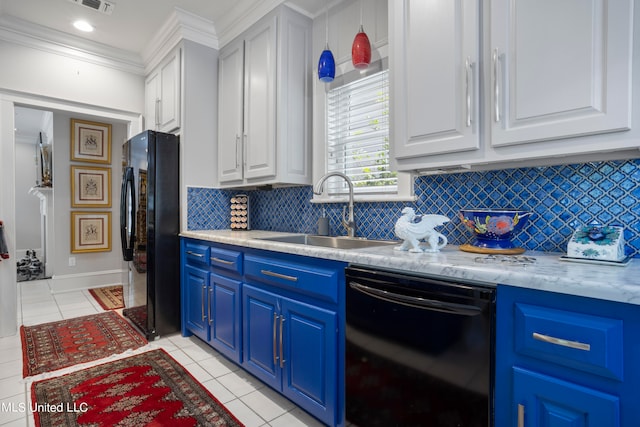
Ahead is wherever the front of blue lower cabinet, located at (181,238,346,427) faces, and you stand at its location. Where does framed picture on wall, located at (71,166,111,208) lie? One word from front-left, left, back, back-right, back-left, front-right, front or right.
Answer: right

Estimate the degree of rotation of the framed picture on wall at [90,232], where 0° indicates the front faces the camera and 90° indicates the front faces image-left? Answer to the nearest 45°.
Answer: approximately 0°

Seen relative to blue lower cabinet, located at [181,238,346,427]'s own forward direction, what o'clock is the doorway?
The doorway is roughly at 3 o'clock from the blue lower cabinet.

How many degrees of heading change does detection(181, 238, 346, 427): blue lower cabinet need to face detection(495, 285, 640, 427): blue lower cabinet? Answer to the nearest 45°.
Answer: approximately 90° to its left

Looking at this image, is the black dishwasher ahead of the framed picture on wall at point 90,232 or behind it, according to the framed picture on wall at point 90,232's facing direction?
ahead

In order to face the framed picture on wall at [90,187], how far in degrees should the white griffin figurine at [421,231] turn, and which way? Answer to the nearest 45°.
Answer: approximately 45° to its right

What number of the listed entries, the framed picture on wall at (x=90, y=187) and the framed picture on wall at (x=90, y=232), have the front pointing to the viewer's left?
0

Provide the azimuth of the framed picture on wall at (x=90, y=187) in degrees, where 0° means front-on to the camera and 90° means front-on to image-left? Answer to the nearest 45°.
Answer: approximately 0°

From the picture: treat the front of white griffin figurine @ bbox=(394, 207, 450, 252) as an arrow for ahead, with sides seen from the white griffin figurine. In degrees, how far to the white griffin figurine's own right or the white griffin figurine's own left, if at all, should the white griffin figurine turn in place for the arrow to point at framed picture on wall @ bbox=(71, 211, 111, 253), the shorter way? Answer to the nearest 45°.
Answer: approximately 45° to the white griffin figurine's own right

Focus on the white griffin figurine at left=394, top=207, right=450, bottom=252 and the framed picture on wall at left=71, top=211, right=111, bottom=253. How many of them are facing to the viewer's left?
1

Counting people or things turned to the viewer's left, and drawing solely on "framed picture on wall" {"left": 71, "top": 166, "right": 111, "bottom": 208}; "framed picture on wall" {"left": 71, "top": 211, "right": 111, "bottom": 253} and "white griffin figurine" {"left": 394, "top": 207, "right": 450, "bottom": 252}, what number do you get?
1

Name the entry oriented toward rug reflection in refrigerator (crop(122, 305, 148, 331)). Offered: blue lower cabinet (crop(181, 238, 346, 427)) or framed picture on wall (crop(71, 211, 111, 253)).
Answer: the framed picture on wall
